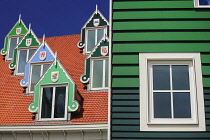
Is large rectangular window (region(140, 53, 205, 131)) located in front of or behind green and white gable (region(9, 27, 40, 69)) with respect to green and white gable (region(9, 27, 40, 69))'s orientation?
in front

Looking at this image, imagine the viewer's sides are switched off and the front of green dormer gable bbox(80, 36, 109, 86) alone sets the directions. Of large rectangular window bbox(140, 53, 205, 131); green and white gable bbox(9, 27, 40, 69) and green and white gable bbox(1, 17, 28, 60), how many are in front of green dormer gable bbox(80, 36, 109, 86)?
1

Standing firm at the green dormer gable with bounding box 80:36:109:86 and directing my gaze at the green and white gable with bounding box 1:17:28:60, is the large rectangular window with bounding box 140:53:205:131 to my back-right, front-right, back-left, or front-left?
back-left

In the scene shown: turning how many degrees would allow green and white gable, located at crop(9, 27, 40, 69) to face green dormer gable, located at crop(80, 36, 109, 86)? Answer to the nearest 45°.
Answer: approximately 45° to its left

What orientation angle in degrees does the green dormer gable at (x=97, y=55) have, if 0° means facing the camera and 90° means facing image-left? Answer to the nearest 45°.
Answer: approximately 0°

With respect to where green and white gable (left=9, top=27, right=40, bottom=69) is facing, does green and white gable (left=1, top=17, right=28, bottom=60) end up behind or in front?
behind

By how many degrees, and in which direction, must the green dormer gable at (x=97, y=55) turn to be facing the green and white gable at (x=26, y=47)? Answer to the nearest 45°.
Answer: approximately 135° to its right

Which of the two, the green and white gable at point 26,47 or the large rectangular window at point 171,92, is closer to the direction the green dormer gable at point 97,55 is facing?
the large rectangular window

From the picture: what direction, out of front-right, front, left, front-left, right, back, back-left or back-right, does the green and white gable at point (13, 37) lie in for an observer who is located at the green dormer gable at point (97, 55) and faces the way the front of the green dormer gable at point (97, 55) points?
back-right

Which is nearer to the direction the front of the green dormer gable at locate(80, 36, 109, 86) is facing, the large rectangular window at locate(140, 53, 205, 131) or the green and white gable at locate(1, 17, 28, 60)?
the large rectangular window

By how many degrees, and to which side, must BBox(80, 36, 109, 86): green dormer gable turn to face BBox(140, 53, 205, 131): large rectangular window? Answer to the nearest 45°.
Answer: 0° — it already faces it

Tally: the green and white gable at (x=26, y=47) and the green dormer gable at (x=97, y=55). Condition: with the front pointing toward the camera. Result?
2

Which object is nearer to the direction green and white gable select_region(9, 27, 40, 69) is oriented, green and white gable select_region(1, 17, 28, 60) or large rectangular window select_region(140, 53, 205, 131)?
the large rectangular window
